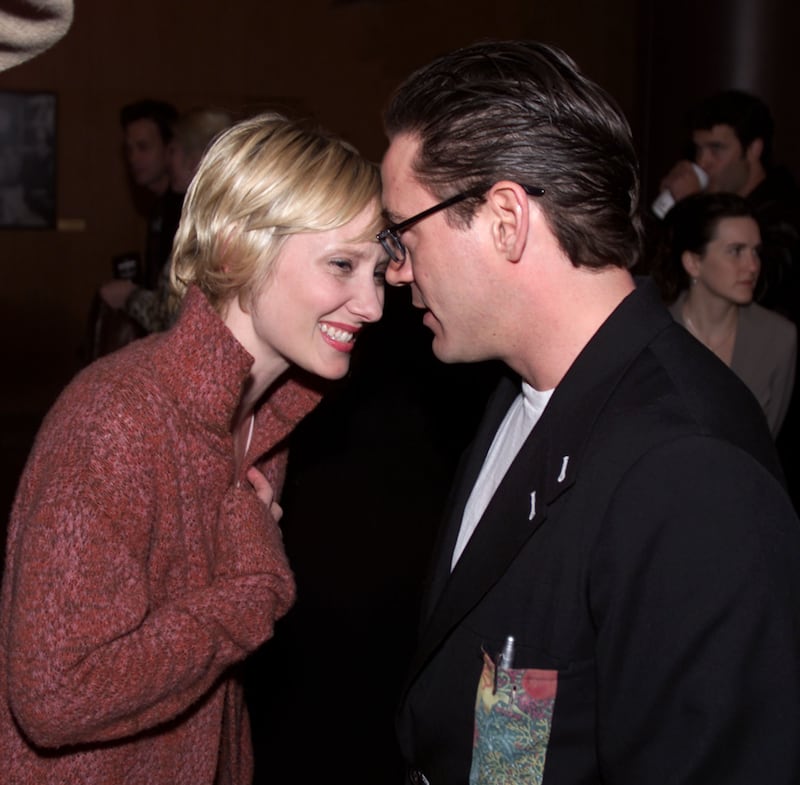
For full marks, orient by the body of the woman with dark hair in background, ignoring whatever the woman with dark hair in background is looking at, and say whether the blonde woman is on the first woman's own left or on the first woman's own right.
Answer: on the first woman's own right

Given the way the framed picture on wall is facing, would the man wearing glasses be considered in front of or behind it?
in front

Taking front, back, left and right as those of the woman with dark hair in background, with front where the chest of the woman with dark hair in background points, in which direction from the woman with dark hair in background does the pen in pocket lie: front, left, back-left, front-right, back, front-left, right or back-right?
front-right

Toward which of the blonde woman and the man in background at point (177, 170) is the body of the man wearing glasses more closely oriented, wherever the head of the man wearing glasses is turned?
the blonde woman

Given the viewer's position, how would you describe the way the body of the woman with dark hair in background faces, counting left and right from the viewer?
facing the viewer and to the right of the viewer

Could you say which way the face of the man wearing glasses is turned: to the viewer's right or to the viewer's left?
to the viewer's left

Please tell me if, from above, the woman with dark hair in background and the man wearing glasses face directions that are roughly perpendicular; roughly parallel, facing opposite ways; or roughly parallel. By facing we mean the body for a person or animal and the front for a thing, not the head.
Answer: roughly perpendicular

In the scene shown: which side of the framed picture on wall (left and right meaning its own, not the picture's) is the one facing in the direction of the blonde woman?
front

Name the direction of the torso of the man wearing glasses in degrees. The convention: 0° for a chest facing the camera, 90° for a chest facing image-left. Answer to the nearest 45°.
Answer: approximately 45°

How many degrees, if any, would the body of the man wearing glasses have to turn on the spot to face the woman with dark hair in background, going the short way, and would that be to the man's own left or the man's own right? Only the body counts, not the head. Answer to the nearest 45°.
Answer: approximately 135° to the man's own right

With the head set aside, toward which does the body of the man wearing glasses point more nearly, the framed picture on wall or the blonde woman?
the blonde woman

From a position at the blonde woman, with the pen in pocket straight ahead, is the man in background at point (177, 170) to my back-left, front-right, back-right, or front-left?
back-left
